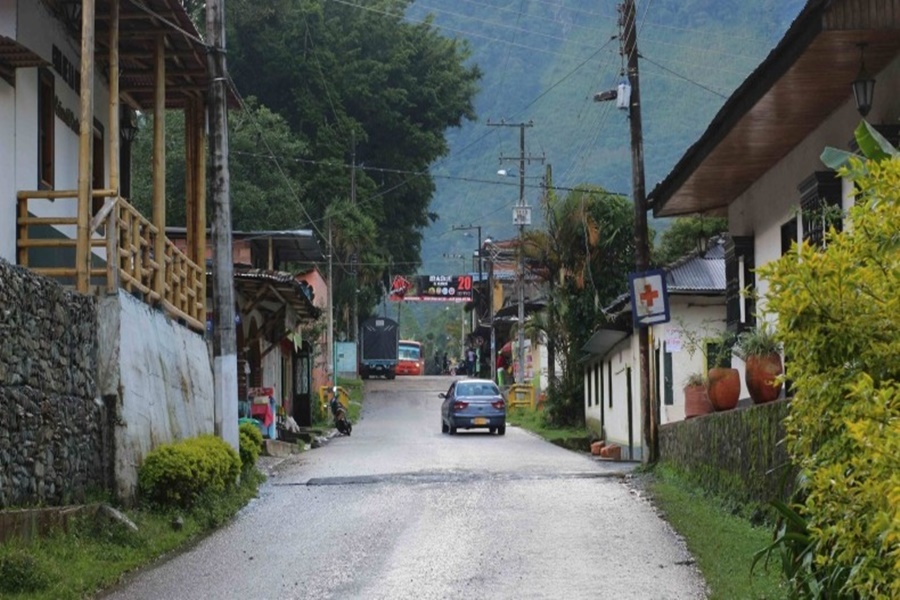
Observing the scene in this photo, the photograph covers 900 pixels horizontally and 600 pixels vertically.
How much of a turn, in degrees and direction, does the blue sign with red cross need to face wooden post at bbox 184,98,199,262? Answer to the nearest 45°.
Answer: approximately 90° to its right

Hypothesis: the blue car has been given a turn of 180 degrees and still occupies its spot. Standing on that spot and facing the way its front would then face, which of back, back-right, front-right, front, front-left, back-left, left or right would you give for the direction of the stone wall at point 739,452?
front

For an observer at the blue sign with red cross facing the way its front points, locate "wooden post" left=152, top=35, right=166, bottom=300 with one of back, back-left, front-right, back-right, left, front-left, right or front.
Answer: front-right

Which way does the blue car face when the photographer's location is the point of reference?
facing away from the viewer

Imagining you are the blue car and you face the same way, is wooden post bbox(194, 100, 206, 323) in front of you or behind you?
behind

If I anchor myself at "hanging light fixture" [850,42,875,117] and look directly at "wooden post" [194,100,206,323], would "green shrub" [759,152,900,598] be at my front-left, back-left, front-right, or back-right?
back-left

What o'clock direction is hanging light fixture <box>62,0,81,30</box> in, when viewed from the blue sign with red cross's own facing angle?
The hanging light fixture is roughly at 2 o'clock from the blue sign with red cross.

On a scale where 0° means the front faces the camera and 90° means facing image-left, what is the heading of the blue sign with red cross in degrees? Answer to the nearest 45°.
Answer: approximately 0°

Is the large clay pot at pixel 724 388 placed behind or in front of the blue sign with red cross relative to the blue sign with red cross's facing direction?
in front
